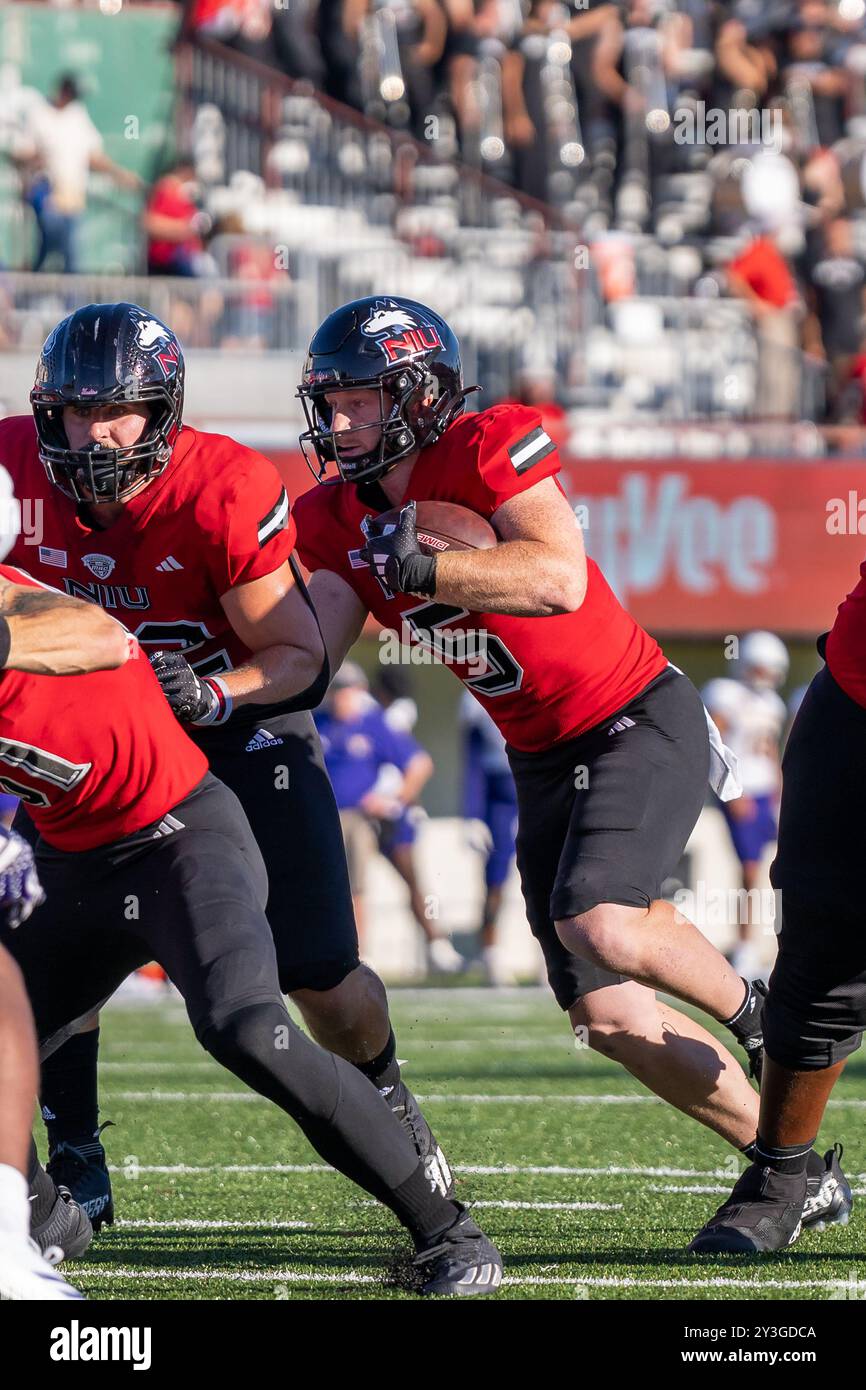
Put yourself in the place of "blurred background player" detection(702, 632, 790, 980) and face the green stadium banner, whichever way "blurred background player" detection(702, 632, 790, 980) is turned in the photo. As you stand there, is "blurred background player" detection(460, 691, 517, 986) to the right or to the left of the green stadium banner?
left

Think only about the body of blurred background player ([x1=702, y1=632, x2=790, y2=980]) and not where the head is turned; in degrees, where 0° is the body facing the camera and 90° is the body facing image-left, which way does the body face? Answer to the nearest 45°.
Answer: approximately 0°

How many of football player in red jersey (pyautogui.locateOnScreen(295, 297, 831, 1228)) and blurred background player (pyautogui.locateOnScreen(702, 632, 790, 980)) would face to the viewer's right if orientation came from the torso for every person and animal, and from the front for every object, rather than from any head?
0

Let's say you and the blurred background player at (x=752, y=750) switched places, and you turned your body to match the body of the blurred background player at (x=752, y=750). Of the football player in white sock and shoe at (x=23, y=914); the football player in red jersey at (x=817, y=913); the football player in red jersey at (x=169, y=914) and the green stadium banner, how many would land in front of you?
3

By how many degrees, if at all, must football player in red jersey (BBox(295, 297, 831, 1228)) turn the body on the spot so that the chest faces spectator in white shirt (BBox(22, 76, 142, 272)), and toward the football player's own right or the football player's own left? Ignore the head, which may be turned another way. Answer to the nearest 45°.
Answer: approximately 135° to the football player's own right

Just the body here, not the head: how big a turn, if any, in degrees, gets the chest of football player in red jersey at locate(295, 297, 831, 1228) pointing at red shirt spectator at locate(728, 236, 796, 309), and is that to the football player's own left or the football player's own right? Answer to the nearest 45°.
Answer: approximately 135° to the football player's own right

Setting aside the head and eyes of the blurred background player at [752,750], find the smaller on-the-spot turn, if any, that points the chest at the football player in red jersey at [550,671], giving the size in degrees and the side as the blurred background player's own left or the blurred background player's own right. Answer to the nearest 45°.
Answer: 0° — they already face them

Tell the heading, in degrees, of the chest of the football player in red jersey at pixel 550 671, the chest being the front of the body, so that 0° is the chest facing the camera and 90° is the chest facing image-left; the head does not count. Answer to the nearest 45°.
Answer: approximately 45°
